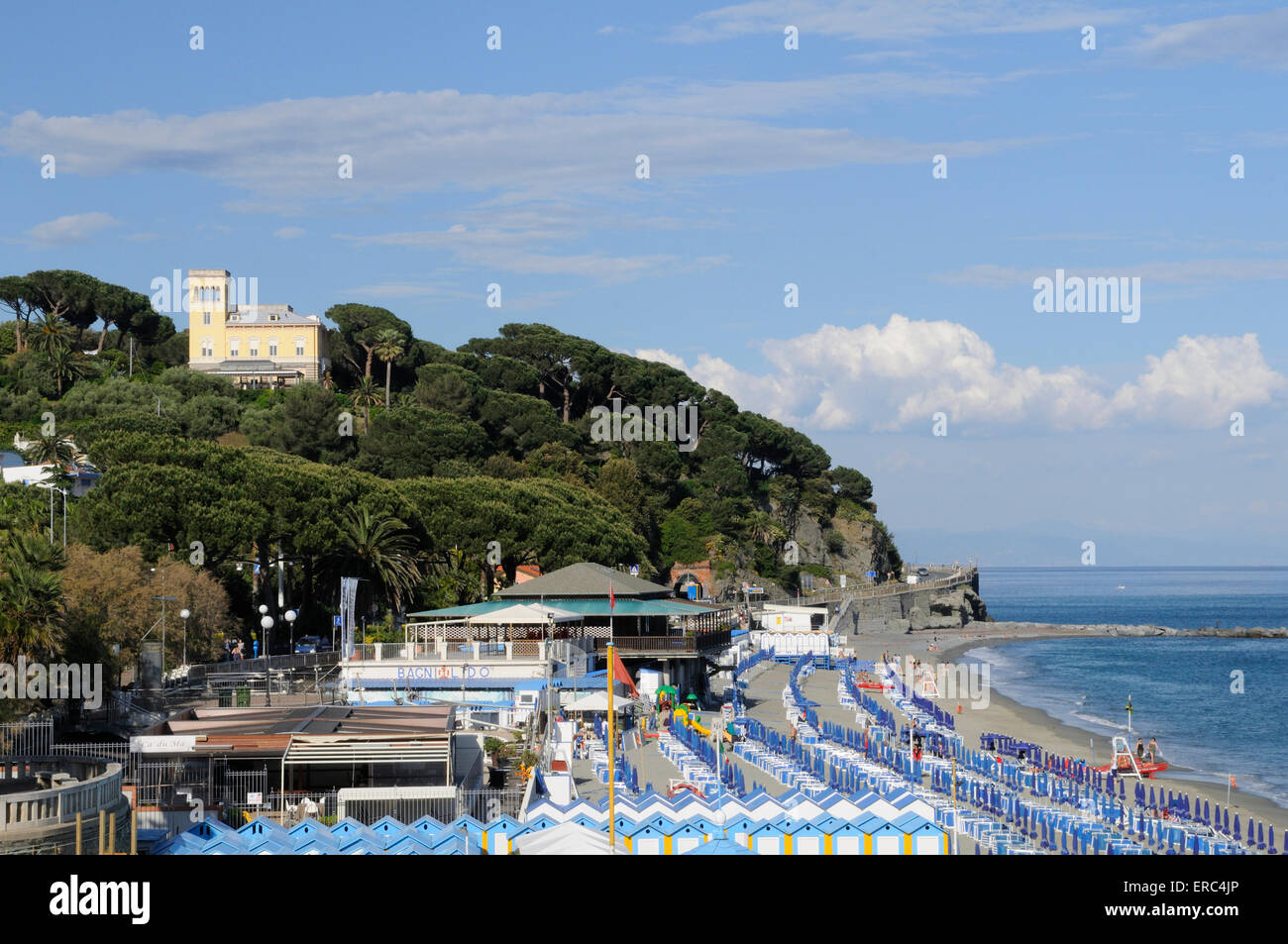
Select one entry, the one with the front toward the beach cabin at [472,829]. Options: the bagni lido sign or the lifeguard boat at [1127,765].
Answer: the bagni lido sign

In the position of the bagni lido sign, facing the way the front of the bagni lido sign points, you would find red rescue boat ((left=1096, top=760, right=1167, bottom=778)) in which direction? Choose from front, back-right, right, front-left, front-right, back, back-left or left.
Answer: left

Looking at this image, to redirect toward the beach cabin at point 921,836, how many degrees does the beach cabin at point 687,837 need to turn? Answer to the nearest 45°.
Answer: approximately 90° to its left

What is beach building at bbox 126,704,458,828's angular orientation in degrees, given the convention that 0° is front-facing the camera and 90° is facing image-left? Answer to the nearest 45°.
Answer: approximately 0°

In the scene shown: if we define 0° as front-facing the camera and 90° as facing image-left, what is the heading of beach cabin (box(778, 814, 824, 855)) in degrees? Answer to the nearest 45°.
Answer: approximately 0°

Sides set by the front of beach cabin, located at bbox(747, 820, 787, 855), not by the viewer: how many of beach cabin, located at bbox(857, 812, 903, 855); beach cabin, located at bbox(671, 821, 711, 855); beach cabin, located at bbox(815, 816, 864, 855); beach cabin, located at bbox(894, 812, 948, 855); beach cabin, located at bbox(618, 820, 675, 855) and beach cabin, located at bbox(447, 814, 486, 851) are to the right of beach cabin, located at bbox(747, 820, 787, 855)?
3

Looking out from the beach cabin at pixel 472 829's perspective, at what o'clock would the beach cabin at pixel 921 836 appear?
the beach cabin at pixel 921 836 is roughly at 9 o'clock from the beach cabin at pixel 472 829.
